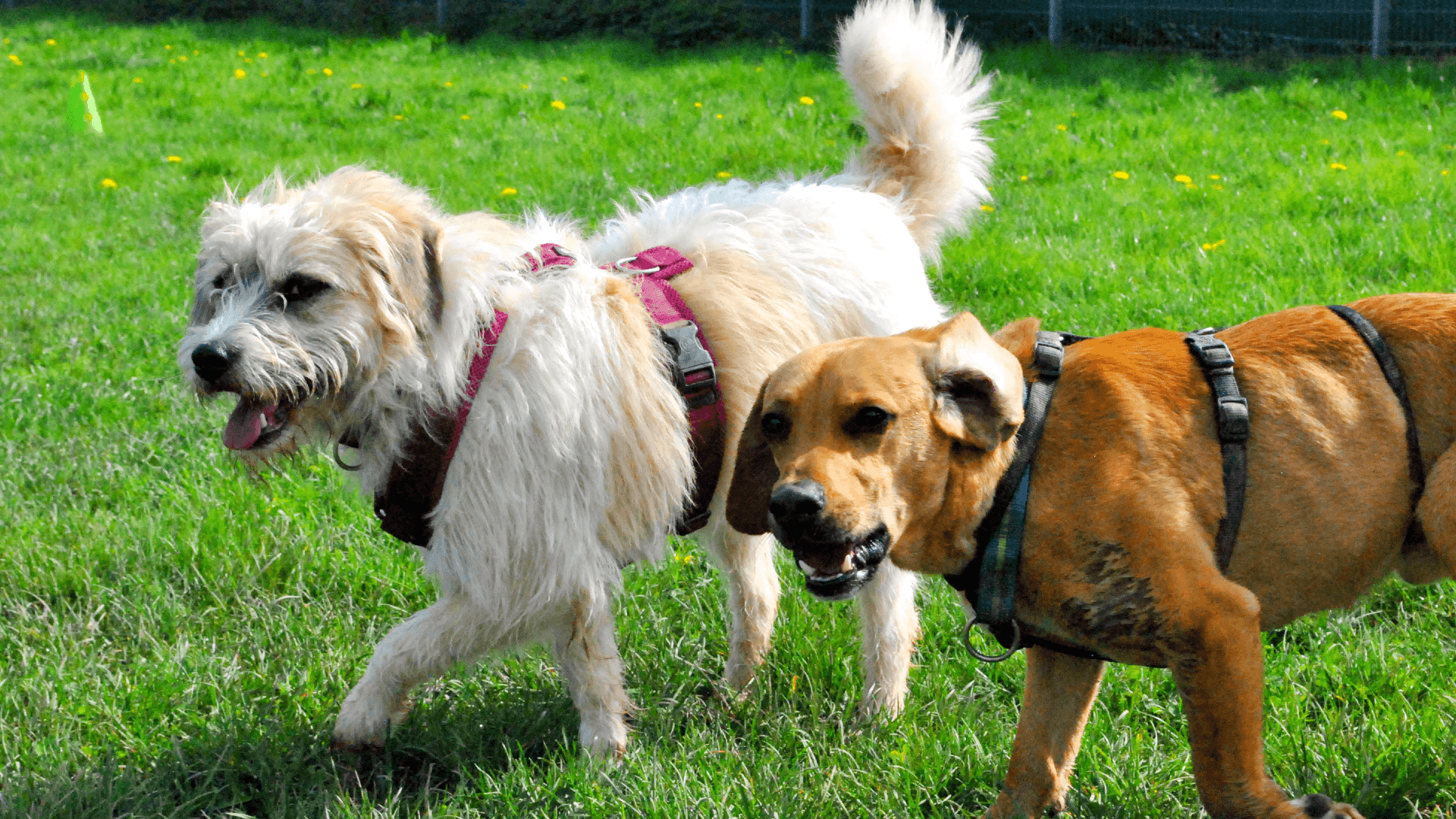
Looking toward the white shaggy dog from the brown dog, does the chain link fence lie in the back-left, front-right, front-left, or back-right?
front-right

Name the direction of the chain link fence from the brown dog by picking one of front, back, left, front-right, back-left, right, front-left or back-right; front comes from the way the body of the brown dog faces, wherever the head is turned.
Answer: right

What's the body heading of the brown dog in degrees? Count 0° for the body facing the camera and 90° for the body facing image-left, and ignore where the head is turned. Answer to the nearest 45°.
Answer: approximately 90°

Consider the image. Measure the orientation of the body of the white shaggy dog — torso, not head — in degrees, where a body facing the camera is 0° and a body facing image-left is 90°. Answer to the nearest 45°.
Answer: approximately 45°

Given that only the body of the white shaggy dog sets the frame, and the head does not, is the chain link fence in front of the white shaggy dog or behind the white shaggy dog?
behind

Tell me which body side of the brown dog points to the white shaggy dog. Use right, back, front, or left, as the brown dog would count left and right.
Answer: front

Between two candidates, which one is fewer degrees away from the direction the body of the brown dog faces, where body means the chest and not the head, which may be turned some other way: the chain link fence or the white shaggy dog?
the white shaggy dog

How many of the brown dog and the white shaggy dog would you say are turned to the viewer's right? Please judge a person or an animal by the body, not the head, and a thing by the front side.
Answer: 0

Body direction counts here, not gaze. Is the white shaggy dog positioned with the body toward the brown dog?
no
